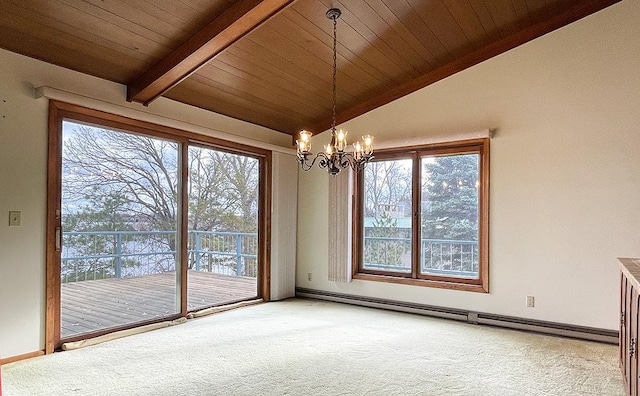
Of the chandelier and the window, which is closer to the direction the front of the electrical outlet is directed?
the chandelier

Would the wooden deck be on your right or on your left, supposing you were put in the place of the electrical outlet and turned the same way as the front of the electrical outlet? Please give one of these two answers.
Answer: on your right

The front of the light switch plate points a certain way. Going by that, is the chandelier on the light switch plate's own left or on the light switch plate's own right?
on the light switch plate's own left

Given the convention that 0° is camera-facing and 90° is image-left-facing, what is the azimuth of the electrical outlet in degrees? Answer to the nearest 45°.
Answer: approximately 0°
